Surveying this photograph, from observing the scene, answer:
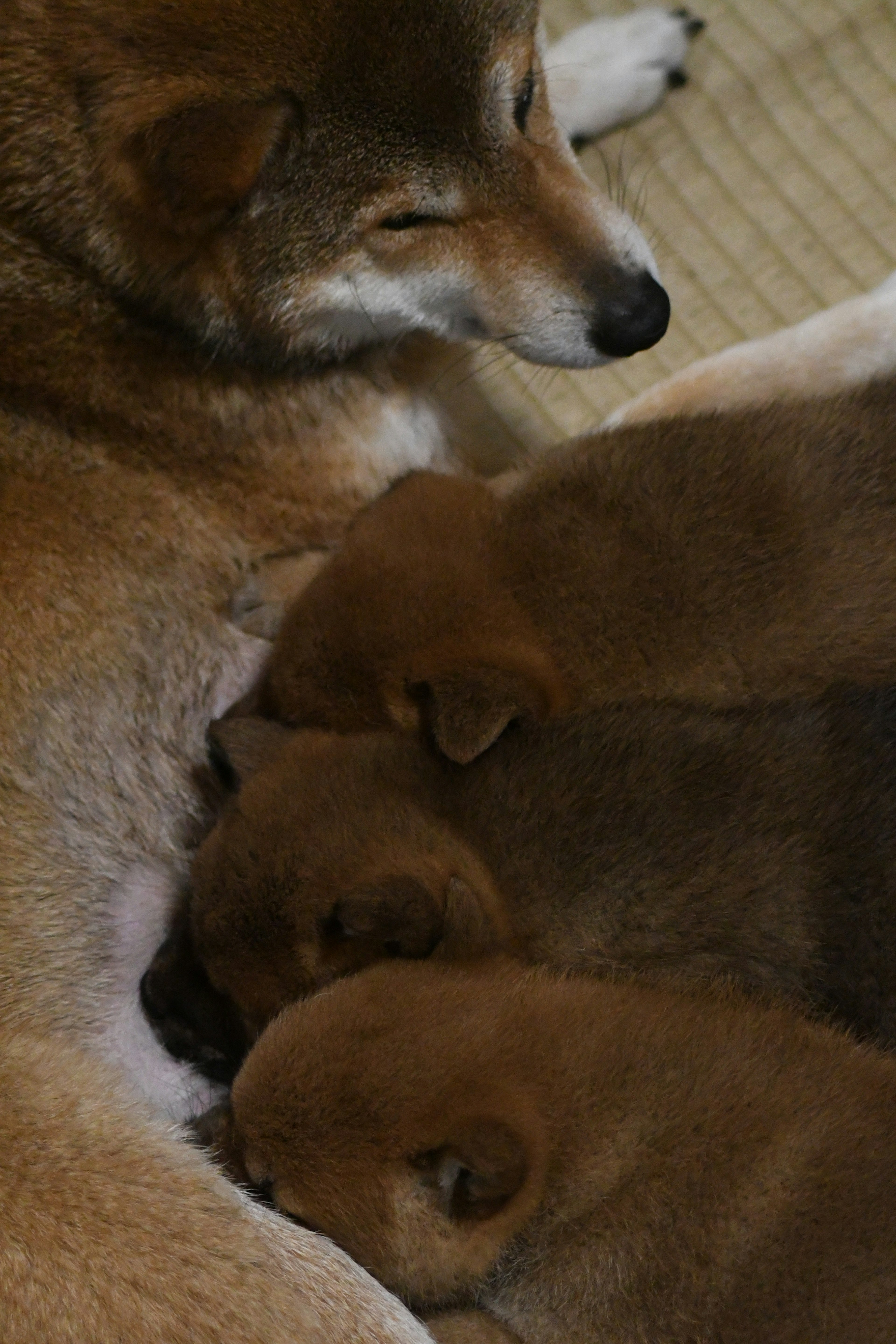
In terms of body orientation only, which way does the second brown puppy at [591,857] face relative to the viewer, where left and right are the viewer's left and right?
facing to the left of the viewer

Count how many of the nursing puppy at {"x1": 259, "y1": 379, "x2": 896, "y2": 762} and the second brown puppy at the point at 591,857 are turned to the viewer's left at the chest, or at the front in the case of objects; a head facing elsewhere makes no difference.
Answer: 2

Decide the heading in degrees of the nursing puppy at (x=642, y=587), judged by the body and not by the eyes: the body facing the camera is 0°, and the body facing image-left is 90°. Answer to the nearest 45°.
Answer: approximately 90°

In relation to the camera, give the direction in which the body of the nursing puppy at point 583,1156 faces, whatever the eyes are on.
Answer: to the viewer's left
